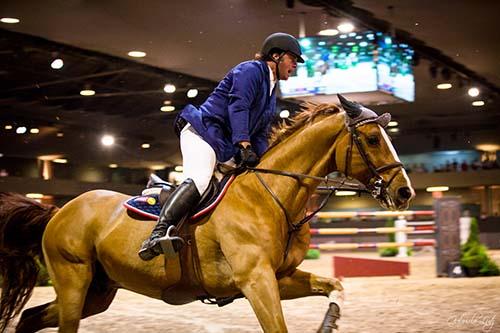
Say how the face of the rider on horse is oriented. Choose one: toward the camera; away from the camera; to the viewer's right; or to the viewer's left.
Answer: to the viewer's right

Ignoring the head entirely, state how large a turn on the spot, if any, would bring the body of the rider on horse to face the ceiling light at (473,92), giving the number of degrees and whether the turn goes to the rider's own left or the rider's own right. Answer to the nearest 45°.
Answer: approximately 45° to the rider's own left

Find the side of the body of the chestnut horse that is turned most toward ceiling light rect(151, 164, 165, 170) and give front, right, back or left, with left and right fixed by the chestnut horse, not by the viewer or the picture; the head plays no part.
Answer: left

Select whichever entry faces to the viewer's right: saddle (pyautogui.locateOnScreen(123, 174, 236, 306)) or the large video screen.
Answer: the saddle

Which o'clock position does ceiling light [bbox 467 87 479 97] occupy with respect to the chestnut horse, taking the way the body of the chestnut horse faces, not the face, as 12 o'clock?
The ceiling light is roughly at 10 o'clock from the chestnut horse.

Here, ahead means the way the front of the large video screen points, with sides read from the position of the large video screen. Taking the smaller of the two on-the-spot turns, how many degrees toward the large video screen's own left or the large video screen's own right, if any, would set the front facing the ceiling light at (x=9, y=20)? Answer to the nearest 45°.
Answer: approximately 90° to the large video screen's own right

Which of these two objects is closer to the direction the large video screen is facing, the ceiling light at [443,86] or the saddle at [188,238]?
the saddle

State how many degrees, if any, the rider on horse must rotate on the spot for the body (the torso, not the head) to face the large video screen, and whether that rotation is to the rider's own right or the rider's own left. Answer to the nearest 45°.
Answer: approximately 90° to the rider's own left

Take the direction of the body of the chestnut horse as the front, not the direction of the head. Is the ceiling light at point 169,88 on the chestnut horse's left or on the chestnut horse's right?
on the chestnut horse's left

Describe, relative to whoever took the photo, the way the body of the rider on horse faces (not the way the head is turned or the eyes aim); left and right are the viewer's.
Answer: facing to the right of the viewer

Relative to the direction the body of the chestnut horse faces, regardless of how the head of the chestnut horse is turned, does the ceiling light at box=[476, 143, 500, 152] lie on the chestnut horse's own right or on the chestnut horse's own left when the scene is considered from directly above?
on the chestnut horse's own left

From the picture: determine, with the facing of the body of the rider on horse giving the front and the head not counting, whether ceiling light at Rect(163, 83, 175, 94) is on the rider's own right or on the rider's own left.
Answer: on the rider's own left

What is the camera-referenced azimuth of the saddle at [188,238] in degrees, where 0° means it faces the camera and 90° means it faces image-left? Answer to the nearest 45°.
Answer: approximately 270°

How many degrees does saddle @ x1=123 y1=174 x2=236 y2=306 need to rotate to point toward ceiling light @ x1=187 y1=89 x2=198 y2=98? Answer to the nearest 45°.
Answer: approximately 90° to its left
